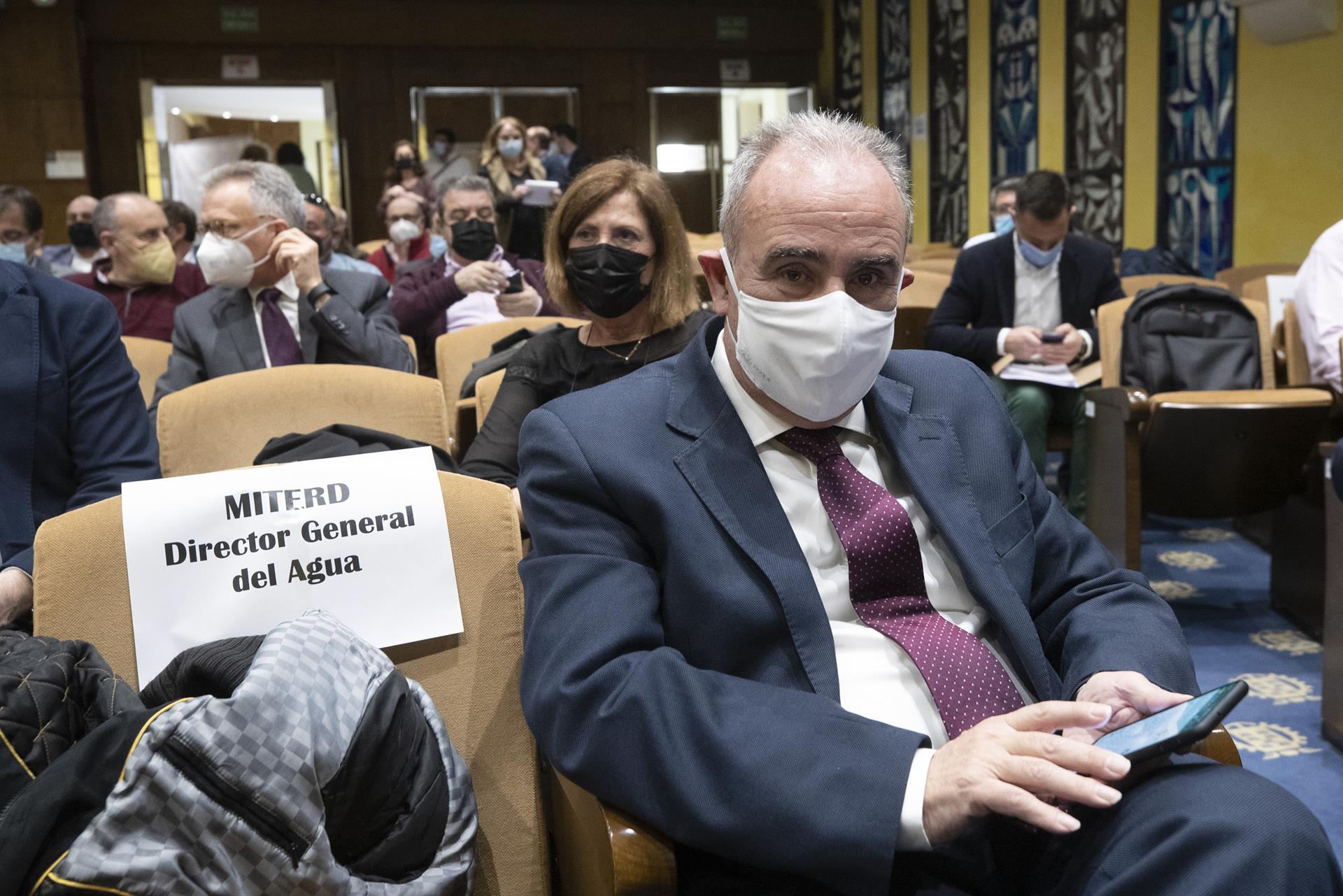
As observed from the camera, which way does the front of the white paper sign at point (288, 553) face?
facing the viewer

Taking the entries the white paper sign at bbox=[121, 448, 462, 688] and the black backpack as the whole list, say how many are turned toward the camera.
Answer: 2

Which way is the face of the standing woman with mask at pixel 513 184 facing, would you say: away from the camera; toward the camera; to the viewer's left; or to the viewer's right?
toward the camera

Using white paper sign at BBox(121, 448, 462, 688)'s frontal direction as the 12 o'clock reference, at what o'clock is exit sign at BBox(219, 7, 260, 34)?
The exit sign is roughly at 6 o'clock from the white paper sign.

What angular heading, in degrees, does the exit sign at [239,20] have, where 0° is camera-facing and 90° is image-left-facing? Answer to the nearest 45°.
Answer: approximately 0°

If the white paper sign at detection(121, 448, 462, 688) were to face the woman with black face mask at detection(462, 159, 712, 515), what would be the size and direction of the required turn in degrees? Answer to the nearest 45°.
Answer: approximately 135° to its left

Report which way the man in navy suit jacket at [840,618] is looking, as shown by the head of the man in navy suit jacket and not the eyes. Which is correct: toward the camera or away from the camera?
toward the camera

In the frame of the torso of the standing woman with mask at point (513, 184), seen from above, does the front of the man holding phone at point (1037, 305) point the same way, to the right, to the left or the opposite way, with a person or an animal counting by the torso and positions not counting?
the same way

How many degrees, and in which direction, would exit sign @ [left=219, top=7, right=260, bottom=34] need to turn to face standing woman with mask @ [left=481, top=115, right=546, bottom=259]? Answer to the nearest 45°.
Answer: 0° — it already faces them

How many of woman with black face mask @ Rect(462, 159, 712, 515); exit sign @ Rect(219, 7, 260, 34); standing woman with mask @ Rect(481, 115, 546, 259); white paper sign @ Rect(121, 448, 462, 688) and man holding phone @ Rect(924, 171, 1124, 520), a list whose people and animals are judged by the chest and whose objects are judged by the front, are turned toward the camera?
5

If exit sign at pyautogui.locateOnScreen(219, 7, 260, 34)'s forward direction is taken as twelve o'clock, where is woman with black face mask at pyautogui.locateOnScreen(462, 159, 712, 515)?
The woman with black face mask is roughly at 12 o'clock from the exit sign.

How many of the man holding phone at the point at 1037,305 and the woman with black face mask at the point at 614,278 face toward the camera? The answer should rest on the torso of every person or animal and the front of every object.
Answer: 2

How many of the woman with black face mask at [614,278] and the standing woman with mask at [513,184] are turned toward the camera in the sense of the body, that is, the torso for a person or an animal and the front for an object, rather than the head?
2

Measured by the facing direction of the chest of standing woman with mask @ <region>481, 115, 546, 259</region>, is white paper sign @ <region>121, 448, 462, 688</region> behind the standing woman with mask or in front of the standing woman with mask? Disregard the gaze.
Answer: in front

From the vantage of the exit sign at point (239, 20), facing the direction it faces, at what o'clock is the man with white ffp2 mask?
The man with white ffp2 mask is roughly at 12 o'clock from the exit sign.

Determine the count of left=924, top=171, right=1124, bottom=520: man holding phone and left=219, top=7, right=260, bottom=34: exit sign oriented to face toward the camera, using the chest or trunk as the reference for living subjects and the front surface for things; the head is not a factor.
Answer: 2

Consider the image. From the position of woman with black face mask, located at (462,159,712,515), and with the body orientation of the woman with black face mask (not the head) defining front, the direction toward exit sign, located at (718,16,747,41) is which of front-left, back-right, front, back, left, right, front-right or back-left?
back

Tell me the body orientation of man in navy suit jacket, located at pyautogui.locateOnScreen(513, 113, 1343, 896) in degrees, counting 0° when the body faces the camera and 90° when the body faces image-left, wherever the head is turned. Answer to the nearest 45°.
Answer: approximately 315°

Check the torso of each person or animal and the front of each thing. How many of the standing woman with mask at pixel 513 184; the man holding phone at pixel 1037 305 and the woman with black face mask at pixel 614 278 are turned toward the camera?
3

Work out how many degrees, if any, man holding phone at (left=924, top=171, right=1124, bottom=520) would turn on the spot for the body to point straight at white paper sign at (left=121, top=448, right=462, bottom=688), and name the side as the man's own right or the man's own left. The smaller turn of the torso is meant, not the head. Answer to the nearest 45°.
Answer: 0° — they already face it

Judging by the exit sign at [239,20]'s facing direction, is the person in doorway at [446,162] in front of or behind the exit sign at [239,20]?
in front
